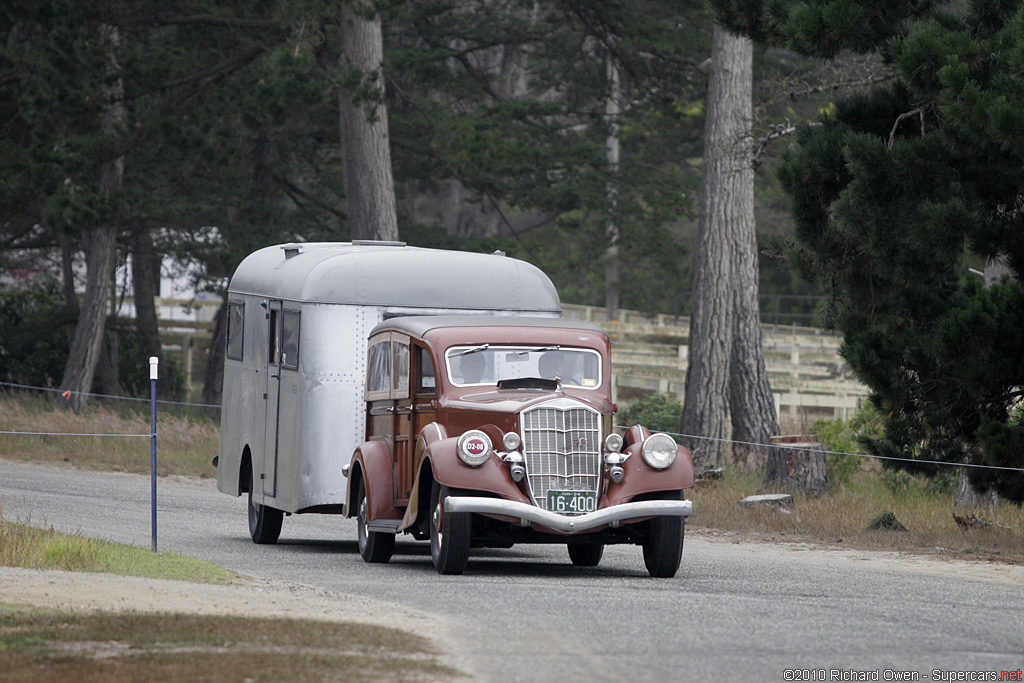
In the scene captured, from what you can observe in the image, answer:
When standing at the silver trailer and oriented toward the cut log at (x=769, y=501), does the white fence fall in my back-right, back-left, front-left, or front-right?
front-left

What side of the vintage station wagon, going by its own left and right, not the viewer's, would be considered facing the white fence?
back

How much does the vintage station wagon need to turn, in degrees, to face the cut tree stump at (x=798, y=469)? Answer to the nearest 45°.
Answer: approximately 135° to its left

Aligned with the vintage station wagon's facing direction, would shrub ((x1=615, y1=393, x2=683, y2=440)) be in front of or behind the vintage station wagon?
behind

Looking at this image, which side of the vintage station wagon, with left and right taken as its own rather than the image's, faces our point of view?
front

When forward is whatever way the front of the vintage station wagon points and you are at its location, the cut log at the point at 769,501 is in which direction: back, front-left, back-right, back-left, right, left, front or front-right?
back-left

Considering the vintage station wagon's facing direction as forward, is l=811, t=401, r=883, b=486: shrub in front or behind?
behind
